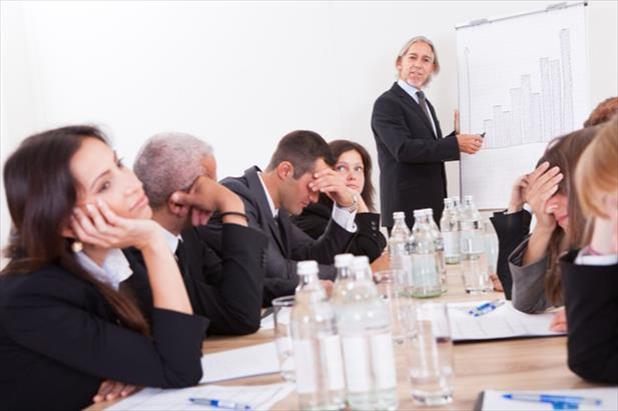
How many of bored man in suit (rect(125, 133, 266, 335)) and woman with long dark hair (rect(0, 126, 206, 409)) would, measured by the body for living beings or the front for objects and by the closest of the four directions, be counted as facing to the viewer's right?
2

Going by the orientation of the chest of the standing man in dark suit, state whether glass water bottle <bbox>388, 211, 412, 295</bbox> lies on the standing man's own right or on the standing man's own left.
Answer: on the standing man's own right

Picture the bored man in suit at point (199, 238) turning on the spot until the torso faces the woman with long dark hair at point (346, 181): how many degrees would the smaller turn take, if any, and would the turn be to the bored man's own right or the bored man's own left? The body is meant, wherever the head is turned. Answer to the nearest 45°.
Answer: approximately 45° to the bored man's own left

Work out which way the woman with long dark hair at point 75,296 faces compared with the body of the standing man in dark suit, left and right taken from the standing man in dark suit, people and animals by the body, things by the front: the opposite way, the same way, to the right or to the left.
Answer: to the left

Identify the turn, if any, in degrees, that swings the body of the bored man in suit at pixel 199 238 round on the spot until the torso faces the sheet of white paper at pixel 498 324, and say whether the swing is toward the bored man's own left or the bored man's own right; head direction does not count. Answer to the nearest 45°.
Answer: approximately 45° to the bored man's own right

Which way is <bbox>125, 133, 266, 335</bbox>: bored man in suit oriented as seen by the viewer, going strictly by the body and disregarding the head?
to the viewer's right

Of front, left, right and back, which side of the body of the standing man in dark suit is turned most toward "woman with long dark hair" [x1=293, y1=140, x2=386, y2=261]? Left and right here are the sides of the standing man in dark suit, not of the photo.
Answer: right

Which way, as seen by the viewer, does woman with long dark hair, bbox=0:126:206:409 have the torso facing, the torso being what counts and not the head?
to the viewer's right

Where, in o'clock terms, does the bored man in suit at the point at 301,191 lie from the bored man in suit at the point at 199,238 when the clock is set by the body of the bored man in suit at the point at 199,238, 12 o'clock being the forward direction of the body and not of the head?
the bored man in suit at the point at 301,191 is roughly at 10 o'clock from the bored man in suit at the point at 199,238.
